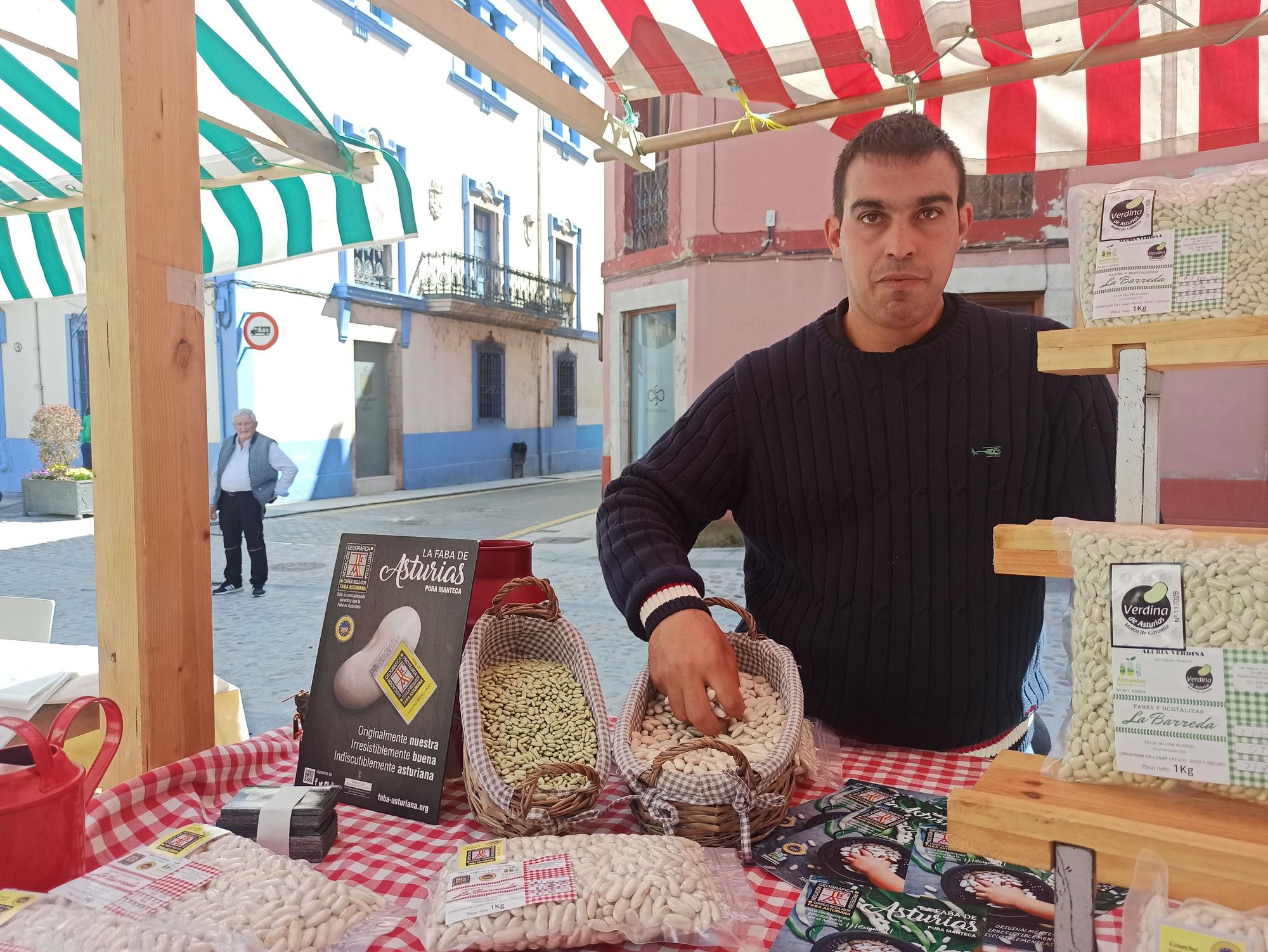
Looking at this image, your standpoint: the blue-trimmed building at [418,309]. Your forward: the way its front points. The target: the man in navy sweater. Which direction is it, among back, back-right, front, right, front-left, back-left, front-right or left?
front-right

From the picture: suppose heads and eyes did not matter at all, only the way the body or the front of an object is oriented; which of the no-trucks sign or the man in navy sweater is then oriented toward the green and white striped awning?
the no-trucks sign

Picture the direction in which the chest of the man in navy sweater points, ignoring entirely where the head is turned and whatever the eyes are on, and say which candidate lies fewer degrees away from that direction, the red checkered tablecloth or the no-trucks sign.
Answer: the red checkered tablecloth

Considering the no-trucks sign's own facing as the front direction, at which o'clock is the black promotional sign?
The black promotional sign is roughly at 12 o'clock from the no-trucks sign.

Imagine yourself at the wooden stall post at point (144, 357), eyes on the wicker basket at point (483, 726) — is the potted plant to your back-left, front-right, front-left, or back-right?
back-left

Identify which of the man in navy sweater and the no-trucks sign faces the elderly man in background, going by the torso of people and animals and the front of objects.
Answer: the no-trucks sign

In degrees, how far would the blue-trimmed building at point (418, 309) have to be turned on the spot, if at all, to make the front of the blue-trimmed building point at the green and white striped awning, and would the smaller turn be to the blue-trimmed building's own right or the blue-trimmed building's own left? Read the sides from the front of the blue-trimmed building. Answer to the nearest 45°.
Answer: approximately 45° to the blue-trimmed building's own right

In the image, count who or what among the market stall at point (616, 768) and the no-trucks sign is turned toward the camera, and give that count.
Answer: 2

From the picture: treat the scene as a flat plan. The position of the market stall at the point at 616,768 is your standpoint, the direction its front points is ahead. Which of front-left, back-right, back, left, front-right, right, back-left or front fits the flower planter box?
back-right

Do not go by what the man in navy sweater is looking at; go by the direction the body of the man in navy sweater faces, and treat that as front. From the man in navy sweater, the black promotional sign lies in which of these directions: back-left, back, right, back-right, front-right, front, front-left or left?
front-right
